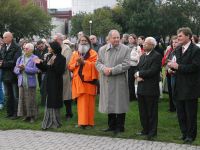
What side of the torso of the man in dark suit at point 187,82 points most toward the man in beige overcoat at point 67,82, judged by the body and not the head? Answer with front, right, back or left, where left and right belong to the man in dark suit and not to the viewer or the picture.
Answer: right

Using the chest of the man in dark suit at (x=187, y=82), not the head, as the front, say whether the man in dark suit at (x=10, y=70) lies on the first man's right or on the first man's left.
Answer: on the first man's right

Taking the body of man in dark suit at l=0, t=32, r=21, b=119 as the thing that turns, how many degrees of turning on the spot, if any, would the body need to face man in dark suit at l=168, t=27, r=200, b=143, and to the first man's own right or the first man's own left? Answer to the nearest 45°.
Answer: approximately 90° to the first man's own left

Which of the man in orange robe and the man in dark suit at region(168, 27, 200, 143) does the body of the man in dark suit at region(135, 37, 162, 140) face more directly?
the man in orange robe

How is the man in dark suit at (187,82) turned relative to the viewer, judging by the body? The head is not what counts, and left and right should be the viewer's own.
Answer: facing the viewer and to the left of the viewer

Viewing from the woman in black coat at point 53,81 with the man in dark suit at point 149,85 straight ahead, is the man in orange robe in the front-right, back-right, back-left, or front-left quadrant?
front-left

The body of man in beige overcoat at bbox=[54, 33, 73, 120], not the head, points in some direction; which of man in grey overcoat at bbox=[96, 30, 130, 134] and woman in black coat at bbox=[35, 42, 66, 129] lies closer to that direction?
the woman in black coat

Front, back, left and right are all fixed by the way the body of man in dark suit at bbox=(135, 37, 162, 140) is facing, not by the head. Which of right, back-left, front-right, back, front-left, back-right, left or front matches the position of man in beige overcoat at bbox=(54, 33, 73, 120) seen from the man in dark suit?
right

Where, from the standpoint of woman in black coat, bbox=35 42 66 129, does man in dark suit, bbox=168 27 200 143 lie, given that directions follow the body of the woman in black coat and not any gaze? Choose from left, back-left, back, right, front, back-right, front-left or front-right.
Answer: back-left

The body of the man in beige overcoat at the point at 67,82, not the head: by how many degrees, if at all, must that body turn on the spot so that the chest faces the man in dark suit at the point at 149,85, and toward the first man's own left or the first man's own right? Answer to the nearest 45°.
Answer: approximately 90° to the first man's own left
